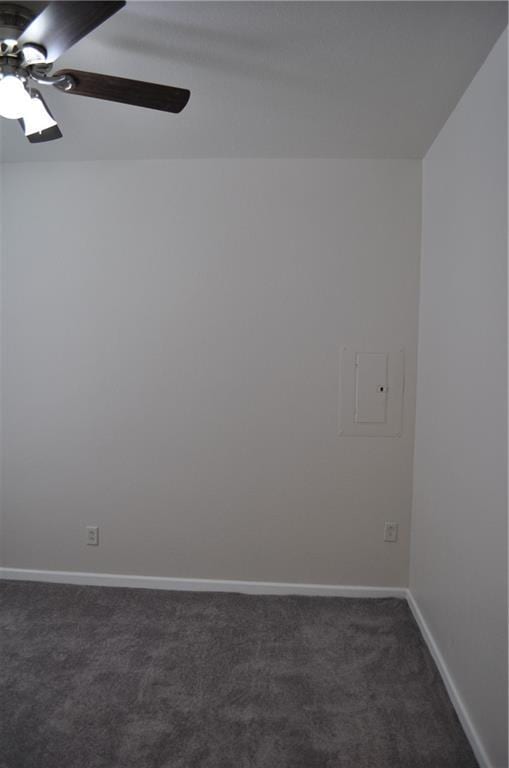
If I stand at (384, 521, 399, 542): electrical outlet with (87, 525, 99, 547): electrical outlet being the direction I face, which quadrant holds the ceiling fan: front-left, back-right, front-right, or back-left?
front-left

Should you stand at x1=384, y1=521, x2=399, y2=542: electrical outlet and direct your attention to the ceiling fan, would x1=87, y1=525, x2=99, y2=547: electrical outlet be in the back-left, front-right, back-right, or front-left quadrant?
front-right

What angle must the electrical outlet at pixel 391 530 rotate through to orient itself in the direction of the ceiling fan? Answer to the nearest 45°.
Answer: approximately 45° to its right

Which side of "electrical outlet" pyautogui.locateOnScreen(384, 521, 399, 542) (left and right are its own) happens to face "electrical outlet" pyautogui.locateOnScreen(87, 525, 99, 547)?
right

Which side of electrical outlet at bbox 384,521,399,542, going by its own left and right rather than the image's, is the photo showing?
front

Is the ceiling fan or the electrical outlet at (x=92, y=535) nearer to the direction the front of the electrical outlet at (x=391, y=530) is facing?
the ceiling fan
